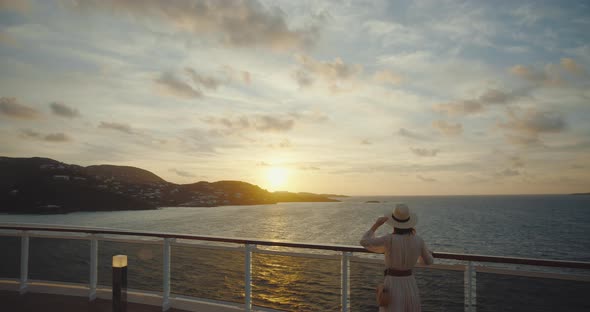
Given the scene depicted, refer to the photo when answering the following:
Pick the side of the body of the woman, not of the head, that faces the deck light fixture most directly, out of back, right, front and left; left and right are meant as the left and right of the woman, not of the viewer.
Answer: left

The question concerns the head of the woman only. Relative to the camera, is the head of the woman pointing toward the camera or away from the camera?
away from the camera

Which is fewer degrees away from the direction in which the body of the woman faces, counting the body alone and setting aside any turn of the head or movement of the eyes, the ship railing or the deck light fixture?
the ship railing

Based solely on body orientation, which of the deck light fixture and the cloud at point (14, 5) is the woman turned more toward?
the cloud

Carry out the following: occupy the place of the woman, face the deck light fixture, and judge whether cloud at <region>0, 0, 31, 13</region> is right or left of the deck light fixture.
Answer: right

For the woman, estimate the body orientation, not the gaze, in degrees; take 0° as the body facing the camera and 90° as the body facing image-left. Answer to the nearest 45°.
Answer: approximately 180°
